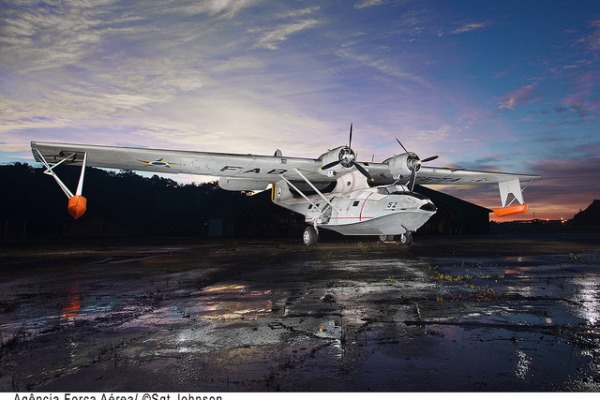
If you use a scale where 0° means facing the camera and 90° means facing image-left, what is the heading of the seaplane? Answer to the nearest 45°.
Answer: approximately 315°
